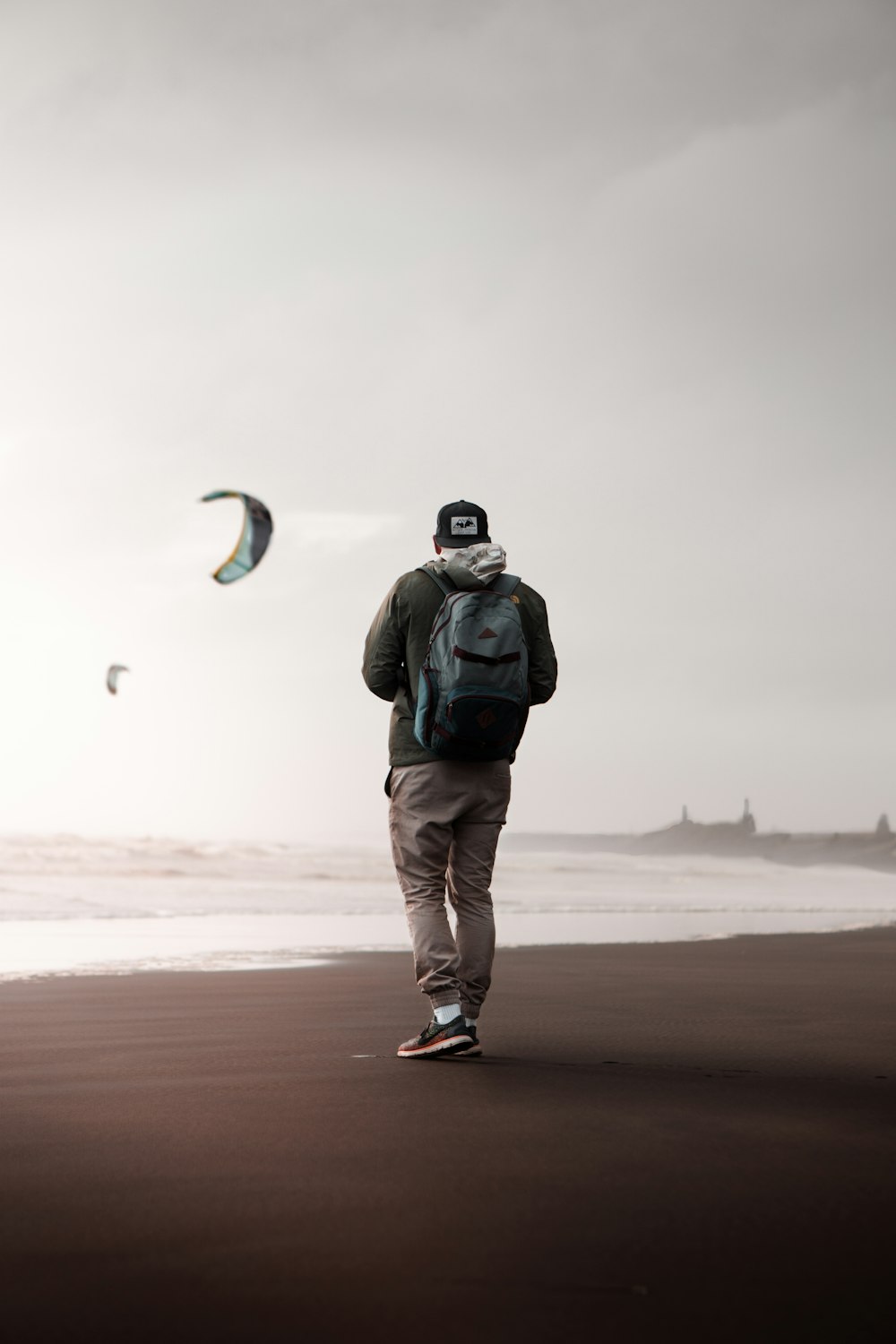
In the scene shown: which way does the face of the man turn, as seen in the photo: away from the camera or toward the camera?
away from the camera

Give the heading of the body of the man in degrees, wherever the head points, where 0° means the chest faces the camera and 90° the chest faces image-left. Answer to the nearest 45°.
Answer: approximately 135°
